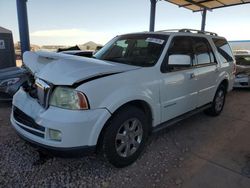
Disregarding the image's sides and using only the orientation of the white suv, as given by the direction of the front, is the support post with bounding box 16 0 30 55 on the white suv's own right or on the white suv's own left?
on the white suv's own right

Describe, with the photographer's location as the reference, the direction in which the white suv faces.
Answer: facing the viewer and to the left of the viewer

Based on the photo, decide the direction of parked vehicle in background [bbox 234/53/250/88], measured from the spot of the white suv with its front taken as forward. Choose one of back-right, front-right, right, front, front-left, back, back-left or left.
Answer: back

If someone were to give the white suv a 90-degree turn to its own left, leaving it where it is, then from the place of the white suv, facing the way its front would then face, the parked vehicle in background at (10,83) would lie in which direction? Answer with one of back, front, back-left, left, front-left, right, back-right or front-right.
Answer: back

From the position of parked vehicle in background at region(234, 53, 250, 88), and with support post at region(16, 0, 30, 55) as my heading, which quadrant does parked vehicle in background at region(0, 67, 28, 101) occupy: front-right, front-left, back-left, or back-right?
front-left
